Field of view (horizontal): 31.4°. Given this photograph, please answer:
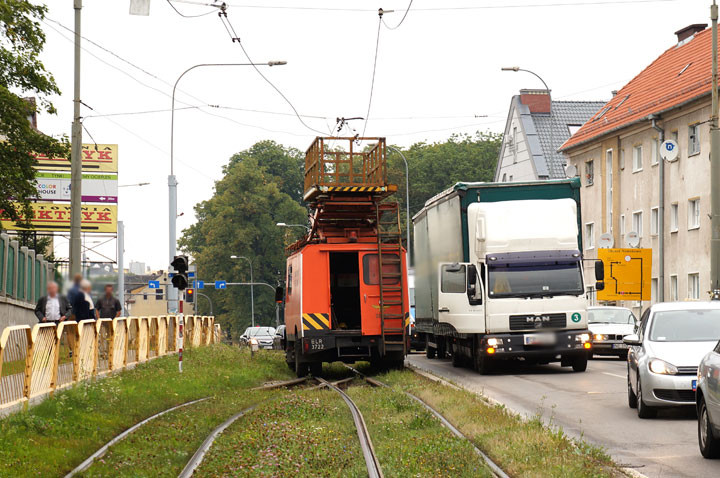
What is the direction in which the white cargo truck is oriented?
toward the camera

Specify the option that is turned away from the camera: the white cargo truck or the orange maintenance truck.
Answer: the orange maintenance truck

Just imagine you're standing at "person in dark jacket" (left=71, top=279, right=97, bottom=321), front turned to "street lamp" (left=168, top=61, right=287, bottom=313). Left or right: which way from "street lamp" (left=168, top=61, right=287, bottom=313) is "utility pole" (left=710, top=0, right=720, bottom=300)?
right

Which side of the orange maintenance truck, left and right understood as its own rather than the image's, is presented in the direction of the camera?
back

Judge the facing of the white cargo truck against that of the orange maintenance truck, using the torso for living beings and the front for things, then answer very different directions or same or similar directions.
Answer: very different directions

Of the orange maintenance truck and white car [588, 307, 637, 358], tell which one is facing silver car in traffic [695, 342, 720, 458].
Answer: the white car

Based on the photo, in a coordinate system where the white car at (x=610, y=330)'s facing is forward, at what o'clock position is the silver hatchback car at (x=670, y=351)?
The silver hatchback car is roughly at 12 o'clock from the white car.

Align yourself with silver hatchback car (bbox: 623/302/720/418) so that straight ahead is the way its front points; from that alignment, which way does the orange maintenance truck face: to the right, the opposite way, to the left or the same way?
the opposite way

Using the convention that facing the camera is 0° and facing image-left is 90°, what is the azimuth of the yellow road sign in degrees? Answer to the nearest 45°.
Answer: approximately 0°

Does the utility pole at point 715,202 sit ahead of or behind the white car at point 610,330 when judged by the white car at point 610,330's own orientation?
ahead

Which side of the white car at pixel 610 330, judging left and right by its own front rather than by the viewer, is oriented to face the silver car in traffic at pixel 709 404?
front

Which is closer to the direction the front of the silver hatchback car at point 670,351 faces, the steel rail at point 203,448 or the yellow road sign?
the steel rail

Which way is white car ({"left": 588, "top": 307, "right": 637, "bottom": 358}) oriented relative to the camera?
toward the camera

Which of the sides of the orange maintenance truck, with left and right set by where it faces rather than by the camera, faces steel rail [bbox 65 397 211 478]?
back

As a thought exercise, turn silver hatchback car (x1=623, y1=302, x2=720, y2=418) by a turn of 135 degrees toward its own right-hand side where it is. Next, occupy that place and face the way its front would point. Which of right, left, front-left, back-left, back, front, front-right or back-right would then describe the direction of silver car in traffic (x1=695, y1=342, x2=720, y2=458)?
back-left
